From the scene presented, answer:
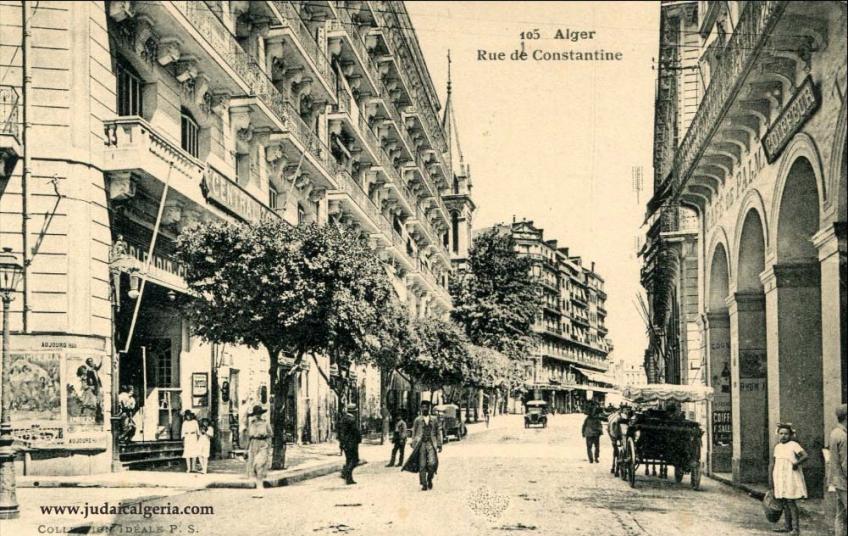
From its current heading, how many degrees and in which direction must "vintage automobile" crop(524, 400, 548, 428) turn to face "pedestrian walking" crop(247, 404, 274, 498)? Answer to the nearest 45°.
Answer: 0° — it already faces them

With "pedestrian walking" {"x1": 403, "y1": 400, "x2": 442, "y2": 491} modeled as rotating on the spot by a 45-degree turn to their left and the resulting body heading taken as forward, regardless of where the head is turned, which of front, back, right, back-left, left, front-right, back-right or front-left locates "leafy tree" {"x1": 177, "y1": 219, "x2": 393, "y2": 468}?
back

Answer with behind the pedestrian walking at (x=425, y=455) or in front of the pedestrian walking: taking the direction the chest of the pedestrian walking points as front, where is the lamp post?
in front

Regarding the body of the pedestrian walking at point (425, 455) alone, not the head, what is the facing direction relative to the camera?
toward the camera

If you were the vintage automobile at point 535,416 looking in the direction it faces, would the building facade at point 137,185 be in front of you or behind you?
in front

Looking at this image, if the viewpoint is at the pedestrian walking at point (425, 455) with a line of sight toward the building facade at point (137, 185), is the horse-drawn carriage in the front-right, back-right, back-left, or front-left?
back-right

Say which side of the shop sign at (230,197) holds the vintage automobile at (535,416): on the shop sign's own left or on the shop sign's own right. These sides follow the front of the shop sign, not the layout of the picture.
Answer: on the shop sign's own left

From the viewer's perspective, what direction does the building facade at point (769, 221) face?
to the viewer's left

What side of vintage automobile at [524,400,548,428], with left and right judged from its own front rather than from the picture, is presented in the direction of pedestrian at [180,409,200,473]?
front

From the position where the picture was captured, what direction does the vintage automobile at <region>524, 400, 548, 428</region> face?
facing the viewer

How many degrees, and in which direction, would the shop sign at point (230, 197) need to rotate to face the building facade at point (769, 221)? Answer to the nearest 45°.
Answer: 0° — it already faces it

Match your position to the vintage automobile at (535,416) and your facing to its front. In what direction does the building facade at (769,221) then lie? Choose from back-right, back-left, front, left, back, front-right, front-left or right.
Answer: front
